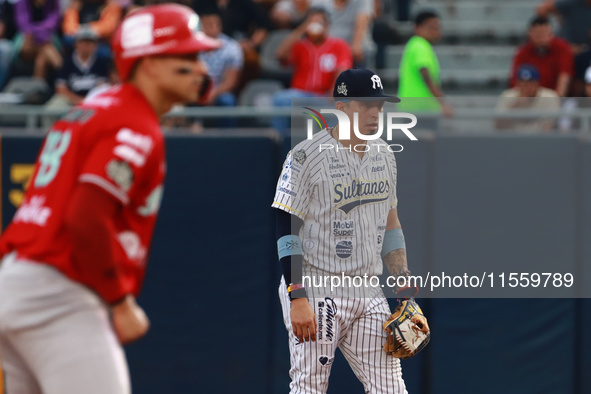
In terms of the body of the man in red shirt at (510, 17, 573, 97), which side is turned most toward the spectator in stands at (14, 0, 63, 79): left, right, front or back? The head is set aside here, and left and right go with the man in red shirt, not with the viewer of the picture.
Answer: right

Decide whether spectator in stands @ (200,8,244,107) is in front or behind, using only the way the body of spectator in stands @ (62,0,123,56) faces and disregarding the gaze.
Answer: in front

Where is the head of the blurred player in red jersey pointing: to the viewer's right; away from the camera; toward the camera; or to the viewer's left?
to the viewer's right

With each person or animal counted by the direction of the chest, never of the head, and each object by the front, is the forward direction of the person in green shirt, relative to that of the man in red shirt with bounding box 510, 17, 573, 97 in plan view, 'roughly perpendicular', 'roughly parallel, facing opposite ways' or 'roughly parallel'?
roughly perpendicular

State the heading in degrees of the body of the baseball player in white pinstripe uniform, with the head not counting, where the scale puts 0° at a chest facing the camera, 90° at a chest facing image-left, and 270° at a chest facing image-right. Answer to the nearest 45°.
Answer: approximately 315°

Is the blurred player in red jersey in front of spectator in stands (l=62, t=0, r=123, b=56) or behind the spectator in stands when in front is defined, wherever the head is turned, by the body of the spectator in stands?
in front

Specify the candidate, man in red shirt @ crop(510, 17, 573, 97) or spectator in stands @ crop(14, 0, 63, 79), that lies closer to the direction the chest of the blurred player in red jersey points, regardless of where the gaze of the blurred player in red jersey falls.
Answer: the man in red shirt
